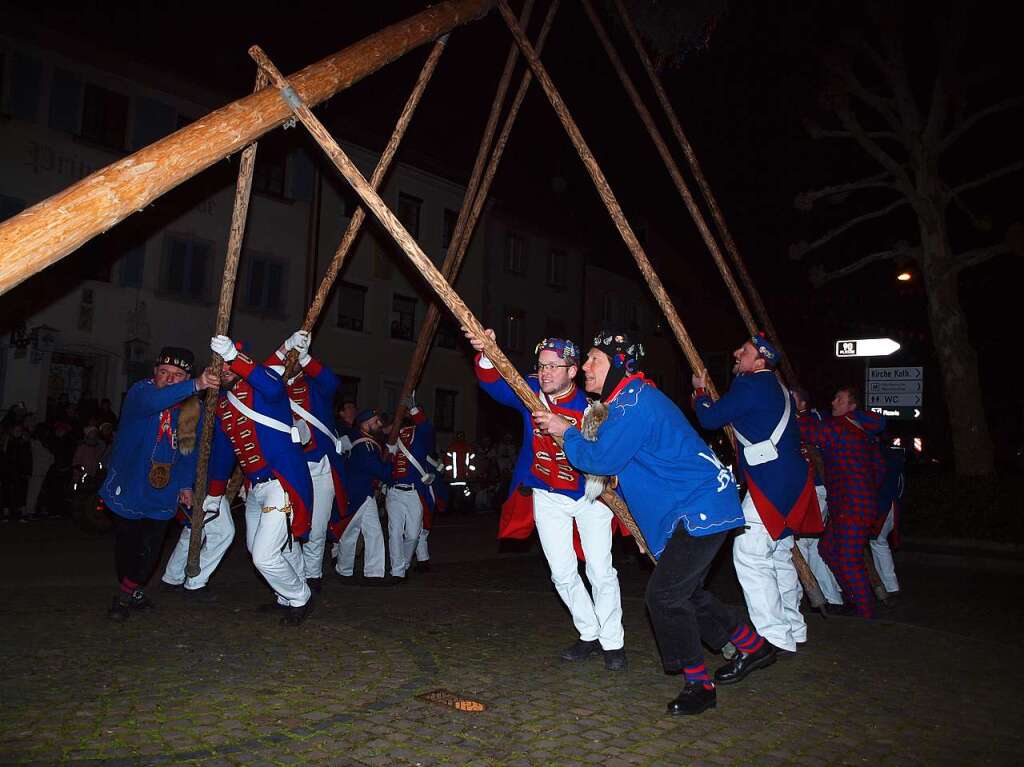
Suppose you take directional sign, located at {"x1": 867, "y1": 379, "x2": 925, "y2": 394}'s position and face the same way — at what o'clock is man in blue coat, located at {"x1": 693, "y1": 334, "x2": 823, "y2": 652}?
The man in blue coat is roughly at 12 o'clock from the directional sign.

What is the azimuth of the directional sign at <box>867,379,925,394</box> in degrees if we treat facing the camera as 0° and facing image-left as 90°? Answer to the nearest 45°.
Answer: approximately 0°

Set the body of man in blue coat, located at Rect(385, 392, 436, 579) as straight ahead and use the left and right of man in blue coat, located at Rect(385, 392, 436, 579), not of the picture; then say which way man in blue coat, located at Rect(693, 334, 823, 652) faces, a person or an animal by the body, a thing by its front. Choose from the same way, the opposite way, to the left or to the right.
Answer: to the right

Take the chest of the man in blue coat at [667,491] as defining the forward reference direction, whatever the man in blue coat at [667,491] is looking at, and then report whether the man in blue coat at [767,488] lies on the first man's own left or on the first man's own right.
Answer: on the first man's own right

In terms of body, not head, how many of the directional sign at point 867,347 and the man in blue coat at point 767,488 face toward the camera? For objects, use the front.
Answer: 1

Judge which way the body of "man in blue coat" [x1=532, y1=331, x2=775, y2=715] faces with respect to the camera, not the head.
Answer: to the viewer's left

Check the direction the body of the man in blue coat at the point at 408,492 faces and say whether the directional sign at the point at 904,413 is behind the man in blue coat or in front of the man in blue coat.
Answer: behind

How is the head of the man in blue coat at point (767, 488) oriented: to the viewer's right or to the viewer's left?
to the viewer's left
